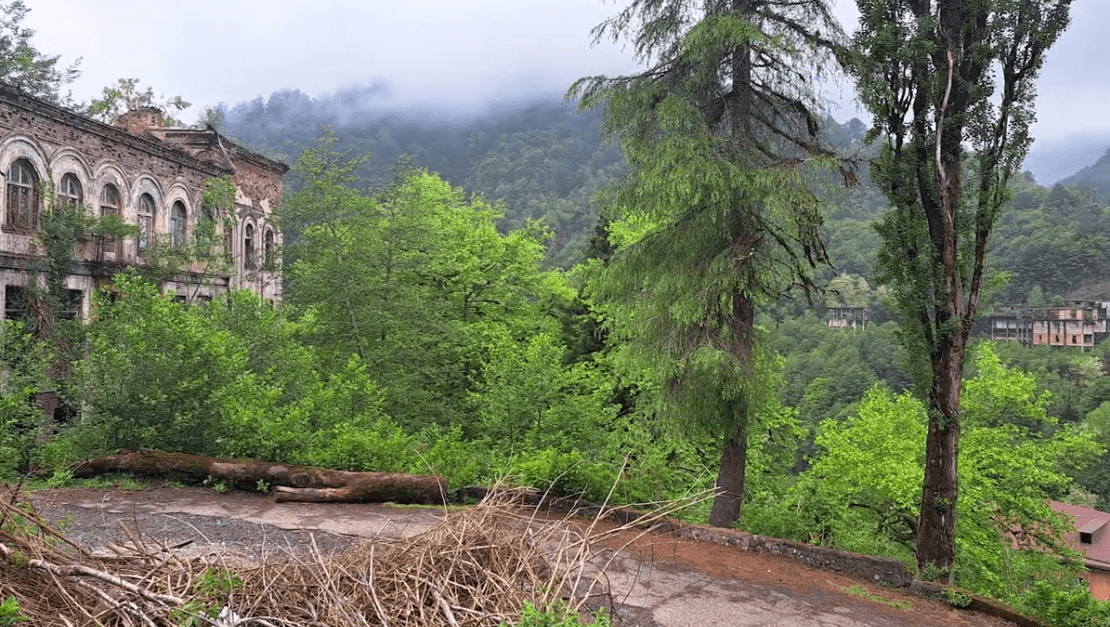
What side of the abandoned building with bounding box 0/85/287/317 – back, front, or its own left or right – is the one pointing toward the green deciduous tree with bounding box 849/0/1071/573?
front

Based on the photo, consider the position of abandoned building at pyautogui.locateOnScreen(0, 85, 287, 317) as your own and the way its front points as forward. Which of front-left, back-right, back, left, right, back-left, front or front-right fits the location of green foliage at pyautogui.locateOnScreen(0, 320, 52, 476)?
front-right

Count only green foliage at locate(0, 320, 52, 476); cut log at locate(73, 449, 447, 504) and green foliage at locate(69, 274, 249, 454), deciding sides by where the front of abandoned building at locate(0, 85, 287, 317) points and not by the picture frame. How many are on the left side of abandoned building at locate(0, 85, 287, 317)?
0

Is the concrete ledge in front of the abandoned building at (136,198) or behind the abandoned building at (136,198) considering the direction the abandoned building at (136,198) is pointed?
in front

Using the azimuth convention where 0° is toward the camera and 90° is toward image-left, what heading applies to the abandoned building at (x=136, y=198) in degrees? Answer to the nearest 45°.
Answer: approximately 315°

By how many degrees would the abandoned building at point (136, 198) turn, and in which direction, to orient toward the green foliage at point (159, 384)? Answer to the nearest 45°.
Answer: approximately 45° to its right

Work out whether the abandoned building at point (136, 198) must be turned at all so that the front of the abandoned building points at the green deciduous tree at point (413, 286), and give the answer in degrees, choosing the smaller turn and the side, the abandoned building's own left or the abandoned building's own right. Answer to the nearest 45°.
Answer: approximately 45° to the abandoned building's own left

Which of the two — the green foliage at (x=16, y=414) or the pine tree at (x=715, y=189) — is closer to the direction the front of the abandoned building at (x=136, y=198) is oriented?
the pine tree

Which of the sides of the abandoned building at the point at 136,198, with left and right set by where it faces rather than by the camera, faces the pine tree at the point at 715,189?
front

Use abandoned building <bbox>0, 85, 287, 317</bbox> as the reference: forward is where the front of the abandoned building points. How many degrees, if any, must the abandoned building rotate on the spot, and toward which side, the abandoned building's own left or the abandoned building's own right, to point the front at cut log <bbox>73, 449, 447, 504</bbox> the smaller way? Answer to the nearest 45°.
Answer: approximately 45° to the abandoned building's own right

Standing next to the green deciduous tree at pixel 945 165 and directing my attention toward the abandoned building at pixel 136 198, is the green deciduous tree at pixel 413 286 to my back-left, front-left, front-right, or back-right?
front-right

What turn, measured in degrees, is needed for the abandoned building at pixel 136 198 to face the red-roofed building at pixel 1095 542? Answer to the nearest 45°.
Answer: approximately 45° to its left
